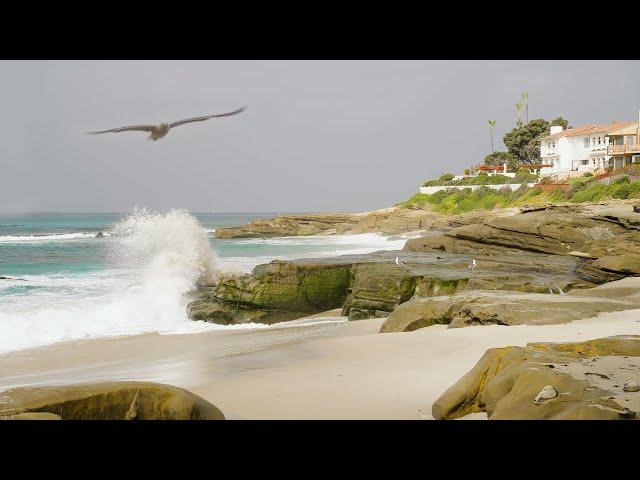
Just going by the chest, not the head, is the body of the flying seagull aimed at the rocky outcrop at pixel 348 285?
no

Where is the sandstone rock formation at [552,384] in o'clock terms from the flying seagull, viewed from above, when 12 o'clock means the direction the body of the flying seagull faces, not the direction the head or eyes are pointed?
The sandstone rock formation is roughly at 9 o'clock from the flying seagull.

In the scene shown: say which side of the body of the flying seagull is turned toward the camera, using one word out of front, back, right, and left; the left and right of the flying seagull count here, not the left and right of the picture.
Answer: front

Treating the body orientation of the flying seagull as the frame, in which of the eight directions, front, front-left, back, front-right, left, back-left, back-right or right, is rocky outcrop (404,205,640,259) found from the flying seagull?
back-left

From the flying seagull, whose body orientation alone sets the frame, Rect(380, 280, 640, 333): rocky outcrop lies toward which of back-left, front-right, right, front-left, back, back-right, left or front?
back-left

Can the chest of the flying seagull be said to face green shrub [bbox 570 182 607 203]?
no

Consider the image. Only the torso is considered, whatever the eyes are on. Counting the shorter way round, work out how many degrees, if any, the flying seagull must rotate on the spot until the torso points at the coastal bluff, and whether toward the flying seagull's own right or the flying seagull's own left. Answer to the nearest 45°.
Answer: approximately 135° to the flying seagull's own left
